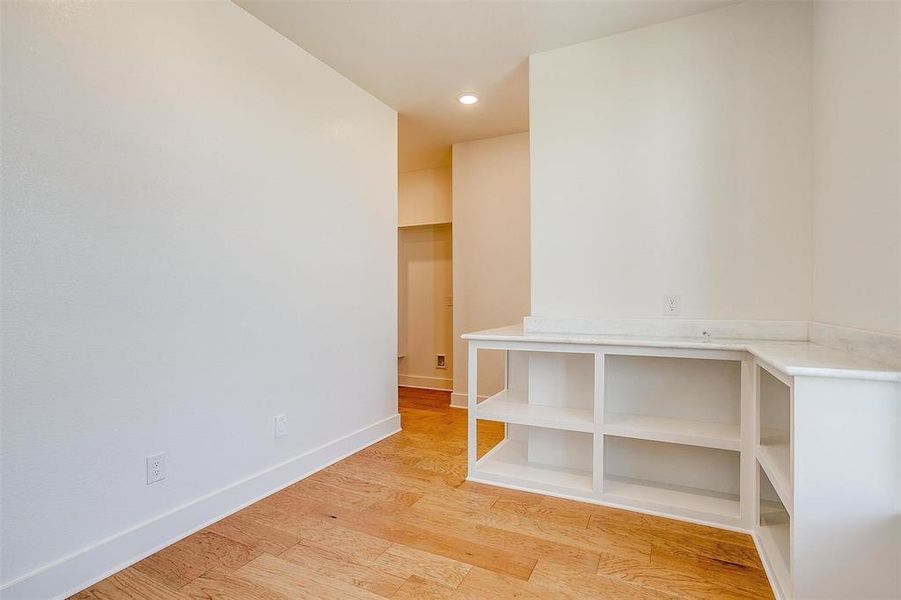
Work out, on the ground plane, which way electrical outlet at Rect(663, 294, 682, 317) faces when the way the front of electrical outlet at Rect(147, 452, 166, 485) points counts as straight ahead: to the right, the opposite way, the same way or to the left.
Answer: to the right

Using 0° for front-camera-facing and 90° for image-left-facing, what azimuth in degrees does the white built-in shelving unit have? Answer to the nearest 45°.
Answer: approximately 45°

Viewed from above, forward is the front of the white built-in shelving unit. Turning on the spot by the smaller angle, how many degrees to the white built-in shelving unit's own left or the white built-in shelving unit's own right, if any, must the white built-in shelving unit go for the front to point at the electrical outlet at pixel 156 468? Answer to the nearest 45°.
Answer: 0° — it already faces it

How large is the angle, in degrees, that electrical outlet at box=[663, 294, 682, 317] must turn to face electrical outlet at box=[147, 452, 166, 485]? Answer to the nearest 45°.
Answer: approximately 45° to its right
